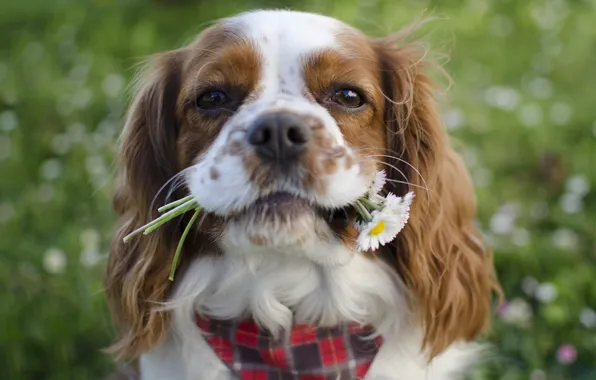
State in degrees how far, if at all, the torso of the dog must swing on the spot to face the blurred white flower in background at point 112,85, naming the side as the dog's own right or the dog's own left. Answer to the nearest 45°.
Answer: approximately 135° to the dog's own right

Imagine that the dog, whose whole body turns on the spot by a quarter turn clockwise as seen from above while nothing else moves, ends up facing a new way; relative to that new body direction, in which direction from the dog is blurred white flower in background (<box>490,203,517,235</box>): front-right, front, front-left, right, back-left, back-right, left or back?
back-right

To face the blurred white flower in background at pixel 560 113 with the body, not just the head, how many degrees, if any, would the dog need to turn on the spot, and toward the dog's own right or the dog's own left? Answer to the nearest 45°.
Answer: approximately 135° to the dog's own left

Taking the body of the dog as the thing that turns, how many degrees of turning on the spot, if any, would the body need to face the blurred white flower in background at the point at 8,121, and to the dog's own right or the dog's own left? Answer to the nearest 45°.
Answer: approximately 135° to the dog's own right

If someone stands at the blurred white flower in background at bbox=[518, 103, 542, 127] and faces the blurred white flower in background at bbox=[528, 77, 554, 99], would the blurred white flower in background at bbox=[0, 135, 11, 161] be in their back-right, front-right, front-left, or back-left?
back-left

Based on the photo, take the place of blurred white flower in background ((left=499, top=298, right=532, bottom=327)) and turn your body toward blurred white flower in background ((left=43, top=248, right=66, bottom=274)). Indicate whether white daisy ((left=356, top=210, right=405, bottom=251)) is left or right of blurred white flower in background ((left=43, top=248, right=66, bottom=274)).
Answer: left

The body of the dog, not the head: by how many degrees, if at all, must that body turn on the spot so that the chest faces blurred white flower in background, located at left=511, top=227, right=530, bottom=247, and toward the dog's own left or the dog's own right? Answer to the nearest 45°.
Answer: approximately 135° to the dog's own left

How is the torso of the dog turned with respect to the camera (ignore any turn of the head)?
toward the camera

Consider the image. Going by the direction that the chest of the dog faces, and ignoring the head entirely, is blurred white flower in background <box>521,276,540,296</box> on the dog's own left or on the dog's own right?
on the dog's own left

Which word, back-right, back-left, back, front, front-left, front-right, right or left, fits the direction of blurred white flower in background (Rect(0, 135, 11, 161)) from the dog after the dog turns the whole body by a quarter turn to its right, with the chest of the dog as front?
front-right

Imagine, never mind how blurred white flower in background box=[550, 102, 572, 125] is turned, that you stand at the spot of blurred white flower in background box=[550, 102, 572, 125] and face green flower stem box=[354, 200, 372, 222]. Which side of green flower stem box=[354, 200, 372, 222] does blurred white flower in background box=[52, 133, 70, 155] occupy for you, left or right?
right

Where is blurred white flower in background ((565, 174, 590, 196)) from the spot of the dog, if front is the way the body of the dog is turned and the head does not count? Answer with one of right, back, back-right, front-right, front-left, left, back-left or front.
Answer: back-left

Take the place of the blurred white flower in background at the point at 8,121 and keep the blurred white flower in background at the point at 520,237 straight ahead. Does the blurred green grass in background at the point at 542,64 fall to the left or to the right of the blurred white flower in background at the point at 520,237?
left
